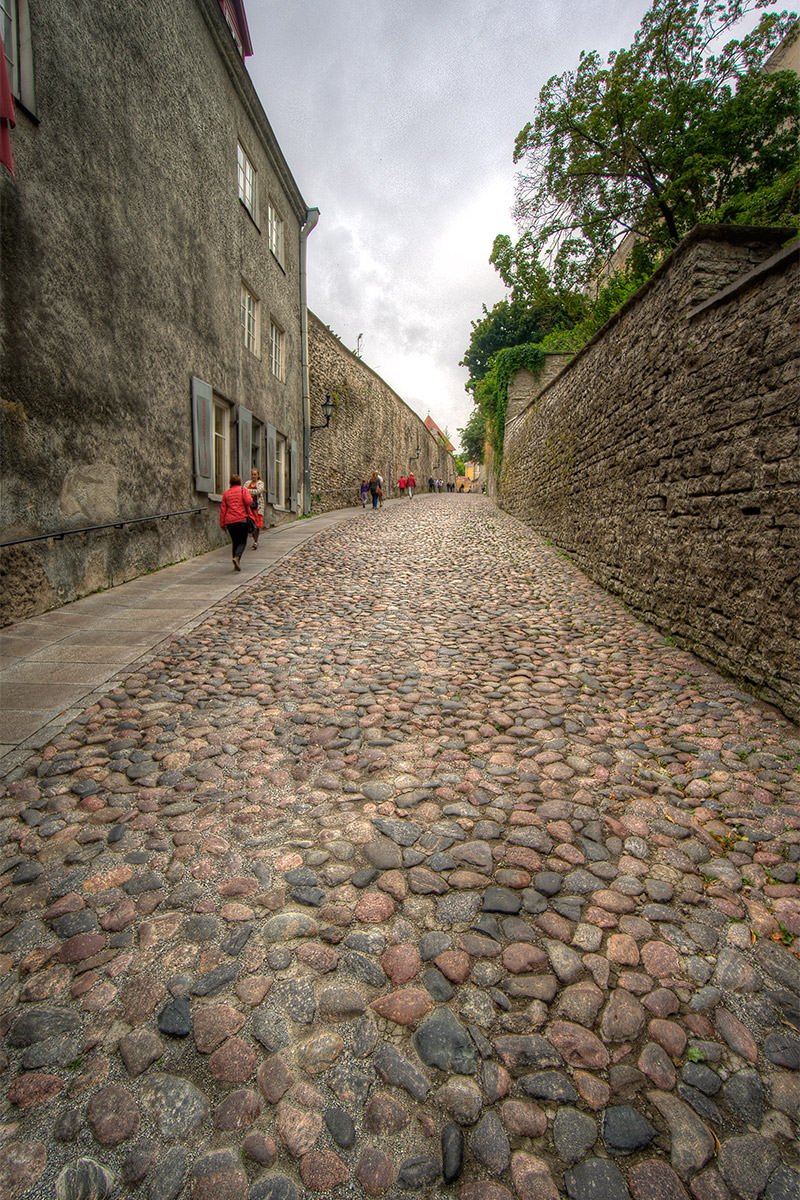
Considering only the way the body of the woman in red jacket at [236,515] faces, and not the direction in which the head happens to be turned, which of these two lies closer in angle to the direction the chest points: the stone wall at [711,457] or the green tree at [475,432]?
the green tree

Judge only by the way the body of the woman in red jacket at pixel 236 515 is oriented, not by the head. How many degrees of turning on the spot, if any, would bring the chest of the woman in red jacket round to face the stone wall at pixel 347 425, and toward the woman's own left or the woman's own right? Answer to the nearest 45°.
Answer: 0° — they already face it

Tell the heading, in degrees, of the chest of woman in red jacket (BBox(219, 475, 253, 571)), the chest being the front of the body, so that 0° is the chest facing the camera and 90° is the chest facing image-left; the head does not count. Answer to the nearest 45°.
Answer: approximately 180°

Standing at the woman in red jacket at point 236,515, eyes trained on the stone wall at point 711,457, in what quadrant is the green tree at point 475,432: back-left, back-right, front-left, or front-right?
back-left

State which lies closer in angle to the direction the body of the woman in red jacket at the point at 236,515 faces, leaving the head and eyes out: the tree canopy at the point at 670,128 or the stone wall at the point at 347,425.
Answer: the stone wall

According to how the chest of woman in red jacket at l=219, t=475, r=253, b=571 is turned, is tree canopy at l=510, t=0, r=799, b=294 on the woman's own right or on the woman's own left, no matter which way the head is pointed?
on the woman's own right

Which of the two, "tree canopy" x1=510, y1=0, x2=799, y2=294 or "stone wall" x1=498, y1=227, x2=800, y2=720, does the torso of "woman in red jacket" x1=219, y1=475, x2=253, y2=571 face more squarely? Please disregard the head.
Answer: the tree canopy

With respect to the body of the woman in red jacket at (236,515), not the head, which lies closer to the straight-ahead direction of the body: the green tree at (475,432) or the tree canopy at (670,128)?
the green tree

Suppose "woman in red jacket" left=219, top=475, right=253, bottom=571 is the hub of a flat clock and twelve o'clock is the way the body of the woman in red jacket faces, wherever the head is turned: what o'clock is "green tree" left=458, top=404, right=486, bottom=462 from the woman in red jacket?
The green tree is roughly at 1 o'clock from the woman in red jacket.
